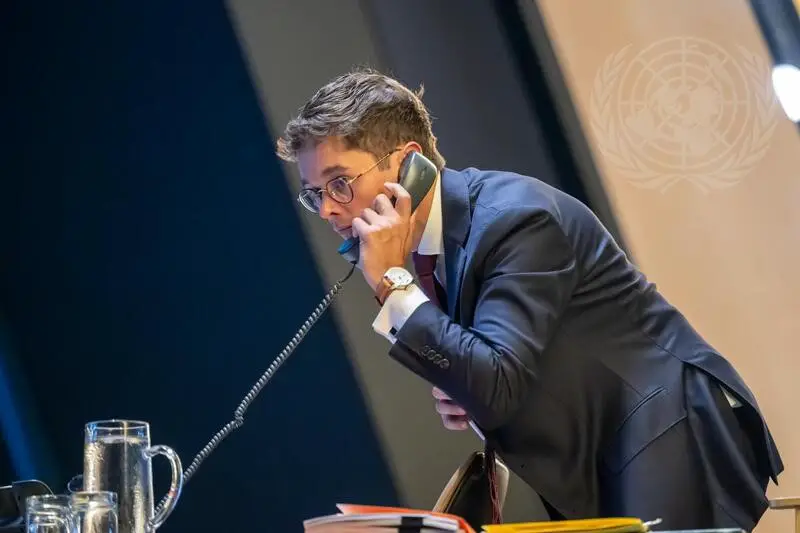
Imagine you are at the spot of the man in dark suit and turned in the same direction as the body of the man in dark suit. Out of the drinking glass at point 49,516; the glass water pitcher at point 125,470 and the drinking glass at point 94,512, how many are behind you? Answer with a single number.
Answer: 0

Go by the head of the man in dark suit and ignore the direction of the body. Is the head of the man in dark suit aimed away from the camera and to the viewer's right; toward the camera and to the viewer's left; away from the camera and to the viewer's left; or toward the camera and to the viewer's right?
toward the camera and to the viewer's left

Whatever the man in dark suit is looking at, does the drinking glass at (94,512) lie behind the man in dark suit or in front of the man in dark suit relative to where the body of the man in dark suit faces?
in front

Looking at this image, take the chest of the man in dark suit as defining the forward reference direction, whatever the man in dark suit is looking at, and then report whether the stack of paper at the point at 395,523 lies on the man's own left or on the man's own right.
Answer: on the man's own left

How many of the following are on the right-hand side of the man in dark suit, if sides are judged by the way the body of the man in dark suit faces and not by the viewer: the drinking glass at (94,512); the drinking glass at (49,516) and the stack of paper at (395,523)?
0

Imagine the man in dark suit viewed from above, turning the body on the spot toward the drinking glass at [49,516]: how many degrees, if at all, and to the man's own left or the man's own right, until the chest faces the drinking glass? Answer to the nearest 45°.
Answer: approximately 45° to the man's own left

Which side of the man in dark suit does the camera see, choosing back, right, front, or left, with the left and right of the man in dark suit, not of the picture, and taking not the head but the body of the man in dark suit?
left

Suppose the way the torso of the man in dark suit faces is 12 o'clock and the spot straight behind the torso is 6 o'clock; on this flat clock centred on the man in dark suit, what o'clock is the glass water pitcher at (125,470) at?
The glass water pitcher is roughly at 11 o'clock from the man in dark suit.
